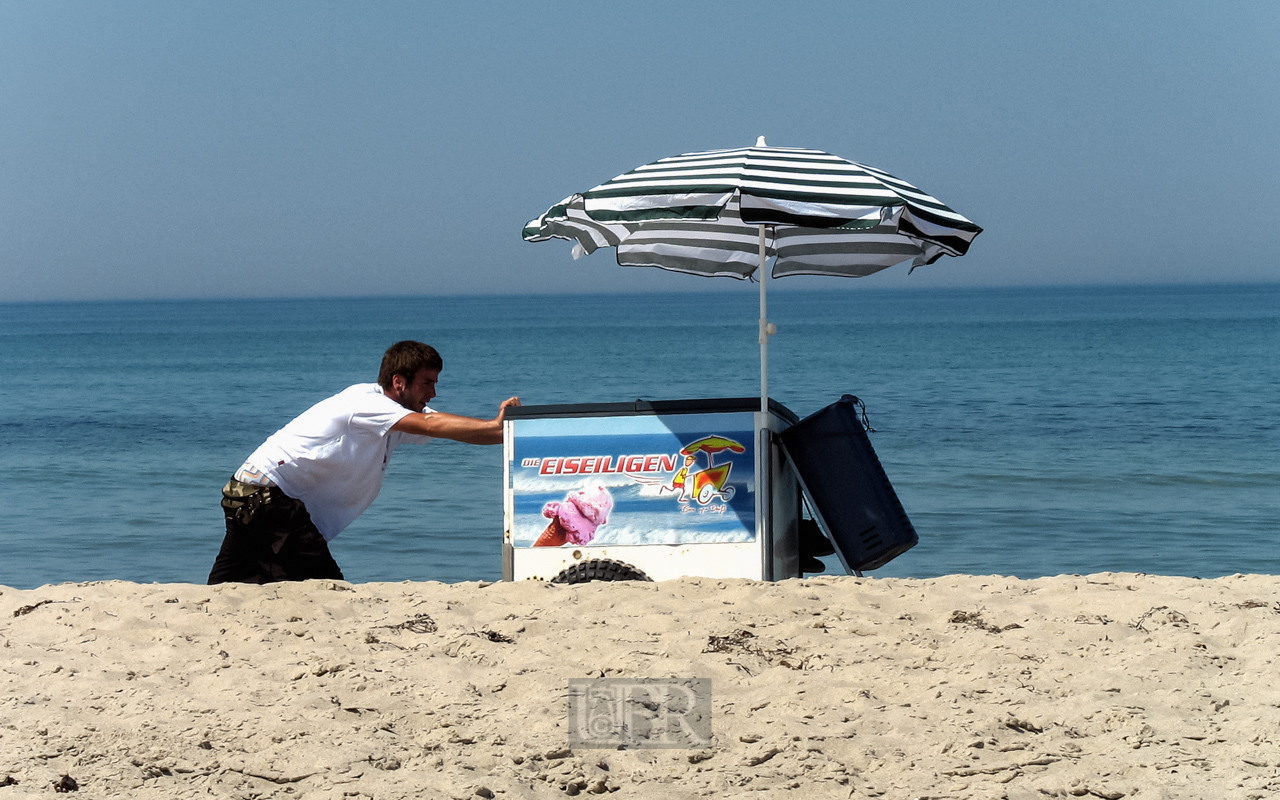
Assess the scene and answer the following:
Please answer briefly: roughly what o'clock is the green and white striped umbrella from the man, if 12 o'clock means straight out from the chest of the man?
The green and white striped umbrella is roughly at 12 o'clock from the man.

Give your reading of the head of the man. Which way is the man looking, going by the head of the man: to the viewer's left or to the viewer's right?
to the viewer's right

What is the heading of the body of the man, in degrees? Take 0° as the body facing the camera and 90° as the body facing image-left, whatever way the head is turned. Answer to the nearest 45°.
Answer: approximately 270°

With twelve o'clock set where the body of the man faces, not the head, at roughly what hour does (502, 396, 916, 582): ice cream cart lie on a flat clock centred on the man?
The ice cream cart is roughly at 12 o'clock from the man.
